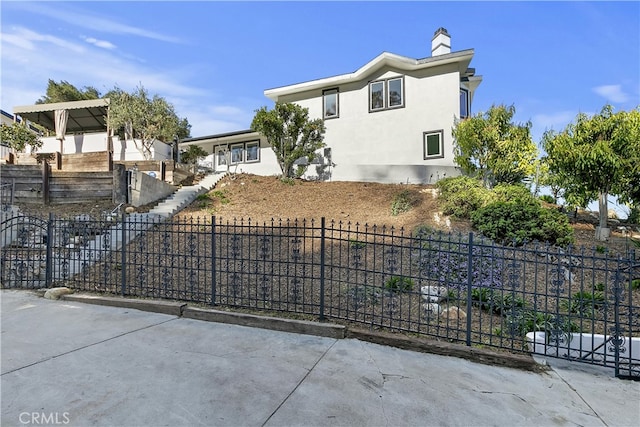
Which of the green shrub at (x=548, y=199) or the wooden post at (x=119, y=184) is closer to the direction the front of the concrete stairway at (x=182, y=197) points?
the wooden post

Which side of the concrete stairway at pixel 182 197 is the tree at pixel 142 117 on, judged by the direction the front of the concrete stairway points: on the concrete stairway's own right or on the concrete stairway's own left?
on the concrete stairway's own right

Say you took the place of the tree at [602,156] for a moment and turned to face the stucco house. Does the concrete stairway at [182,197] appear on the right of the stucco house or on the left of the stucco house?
left

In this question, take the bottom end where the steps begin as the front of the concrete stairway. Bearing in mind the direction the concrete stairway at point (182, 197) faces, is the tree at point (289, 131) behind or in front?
behind

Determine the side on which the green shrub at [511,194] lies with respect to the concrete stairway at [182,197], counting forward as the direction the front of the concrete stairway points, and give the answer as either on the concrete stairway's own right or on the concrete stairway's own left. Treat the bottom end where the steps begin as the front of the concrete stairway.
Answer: on the concrete stairway's own left

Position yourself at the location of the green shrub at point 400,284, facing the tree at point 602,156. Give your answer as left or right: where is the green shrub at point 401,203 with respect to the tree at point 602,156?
left

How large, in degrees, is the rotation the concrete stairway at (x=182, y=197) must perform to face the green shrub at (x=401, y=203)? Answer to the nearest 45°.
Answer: approximately 90° to its left

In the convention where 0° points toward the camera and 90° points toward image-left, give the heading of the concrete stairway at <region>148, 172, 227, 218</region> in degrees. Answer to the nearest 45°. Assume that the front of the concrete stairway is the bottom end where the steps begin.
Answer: approximately 45°

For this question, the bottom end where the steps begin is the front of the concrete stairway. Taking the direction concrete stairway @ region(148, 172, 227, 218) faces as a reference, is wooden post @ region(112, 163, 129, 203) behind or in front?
in front

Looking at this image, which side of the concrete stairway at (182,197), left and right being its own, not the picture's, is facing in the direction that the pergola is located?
right

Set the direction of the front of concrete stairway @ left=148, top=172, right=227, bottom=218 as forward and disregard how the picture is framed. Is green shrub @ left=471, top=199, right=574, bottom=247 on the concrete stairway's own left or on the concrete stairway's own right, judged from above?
on the concrete stairway's own left

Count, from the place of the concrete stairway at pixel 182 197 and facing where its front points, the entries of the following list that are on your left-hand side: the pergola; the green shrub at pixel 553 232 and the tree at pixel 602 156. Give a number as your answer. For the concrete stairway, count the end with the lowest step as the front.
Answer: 2

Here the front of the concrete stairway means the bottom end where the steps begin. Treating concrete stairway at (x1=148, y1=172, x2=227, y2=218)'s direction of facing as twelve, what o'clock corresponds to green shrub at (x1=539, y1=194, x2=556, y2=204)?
The green shrub is roughly at 8 o'clock from the concrete stairway.

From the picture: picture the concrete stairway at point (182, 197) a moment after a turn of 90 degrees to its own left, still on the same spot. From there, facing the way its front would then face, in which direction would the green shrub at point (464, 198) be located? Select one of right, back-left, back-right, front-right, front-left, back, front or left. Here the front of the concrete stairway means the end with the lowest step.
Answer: front
